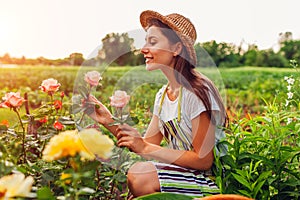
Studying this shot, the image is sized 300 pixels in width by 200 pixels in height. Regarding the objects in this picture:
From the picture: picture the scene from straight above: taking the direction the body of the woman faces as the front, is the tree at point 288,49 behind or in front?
behind

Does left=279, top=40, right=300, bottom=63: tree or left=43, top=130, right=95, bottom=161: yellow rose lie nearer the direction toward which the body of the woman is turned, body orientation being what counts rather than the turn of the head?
the yellow rose

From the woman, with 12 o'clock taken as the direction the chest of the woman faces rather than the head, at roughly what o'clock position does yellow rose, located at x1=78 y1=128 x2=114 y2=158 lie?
The yellow rose is roughly at 11 o'clock from the woman.

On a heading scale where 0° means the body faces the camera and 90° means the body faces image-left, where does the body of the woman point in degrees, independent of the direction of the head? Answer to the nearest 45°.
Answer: approximately 45°
